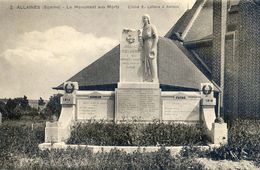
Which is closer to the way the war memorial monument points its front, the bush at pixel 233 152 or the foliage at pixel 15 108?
the bush

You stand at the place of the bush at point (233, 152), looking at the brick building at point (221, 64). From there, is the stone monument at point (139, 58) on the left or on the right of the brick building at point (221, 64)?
left

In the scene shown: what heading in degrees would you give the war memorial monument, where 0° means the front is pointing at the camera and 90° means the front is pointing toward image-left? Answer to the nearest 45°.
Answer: approximately 0°

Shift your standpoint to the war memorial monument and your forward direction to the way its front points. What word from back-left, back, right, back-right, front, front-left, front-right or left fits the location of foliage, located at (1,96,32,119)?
back-right

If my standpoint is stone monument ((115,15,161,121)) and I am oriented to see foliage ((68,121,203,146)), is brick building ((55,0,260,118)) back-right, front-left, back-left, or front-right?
back-left

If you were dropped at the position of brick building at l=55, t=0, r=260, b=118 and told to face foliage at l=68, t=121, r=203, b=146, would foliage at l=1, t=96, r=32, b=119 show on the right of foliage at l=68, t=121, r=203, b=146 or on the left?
right

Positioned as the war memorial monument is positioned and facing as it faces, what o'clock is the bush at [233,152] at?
The bush is roughly at 11 o'clock from the war memorial monument.

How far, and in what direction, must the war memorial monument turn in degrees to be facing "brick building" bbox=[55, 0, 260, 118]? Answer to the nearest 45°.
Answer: approximately 135° to its left
